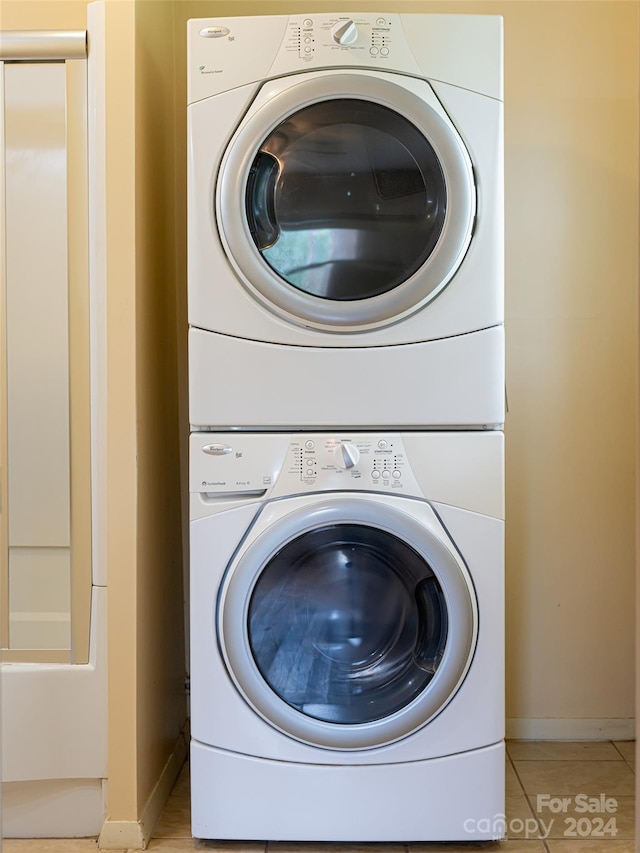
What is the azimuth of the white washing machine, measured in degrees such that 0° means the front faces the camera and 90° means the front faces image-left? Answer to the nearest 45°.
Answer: approximately 0°

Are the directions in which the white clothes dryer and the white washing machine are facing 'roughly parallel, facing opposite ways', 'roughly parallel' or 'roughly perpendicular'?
roughly parallel

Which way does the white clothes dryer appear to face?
toward the camera

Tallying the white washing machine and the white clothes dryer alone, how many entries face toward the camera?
2
